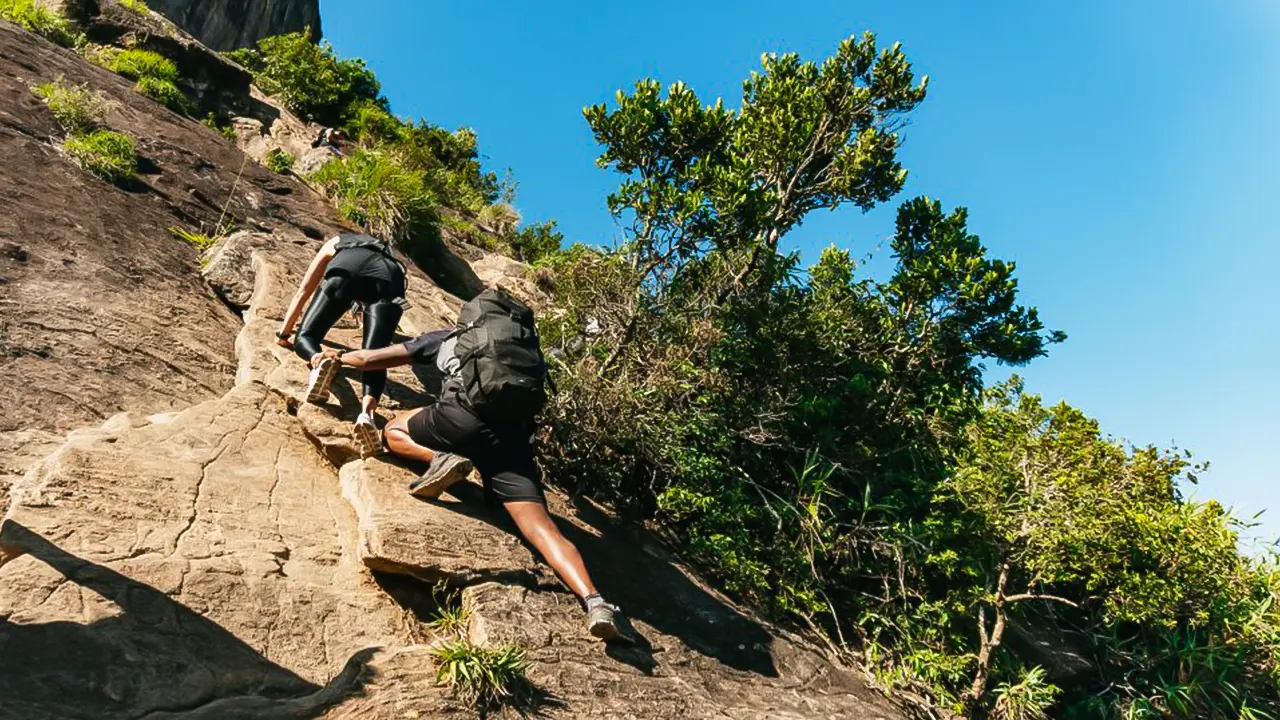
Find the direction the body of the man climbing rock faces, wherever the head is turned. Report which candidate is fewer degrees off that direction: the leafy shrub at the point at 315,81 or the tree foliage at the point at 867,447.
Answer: the leafy shrub

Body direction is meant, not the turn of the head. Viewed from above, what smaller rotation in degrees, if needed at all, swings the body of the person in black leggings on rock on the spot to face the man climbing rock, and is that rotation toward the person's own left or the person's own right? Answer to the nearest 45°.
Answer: approximately 135° to the person's own right

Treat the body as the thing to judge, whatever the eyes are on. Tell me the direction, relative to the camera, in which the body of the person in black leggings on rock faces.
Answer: away from the camera

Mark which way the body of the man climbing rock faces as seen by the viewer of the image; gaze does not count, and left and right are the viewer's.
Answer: facing away from the viewer and to the left of the viewer

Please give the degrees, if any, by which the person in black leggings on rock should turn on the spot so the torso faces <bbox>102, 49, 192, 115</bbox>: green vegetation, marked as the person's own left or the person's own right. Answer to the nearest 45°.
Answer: approximately 45° to the person's own left

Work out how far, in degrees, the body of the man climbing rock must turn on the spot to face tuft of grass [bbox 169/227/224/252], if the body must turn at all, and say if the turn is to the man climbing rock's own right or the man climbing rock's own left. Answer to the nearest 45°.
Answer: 0° — they already face it

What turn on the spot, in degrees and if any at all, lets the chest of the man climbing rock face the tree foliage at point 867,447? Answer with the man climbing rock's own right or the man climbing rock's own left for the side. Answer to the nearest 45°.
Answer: approximately 90° to the man climbing rock's own right

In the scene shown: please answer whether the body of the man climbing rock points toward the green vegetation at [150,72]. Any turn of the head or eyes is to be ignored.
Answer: yes
